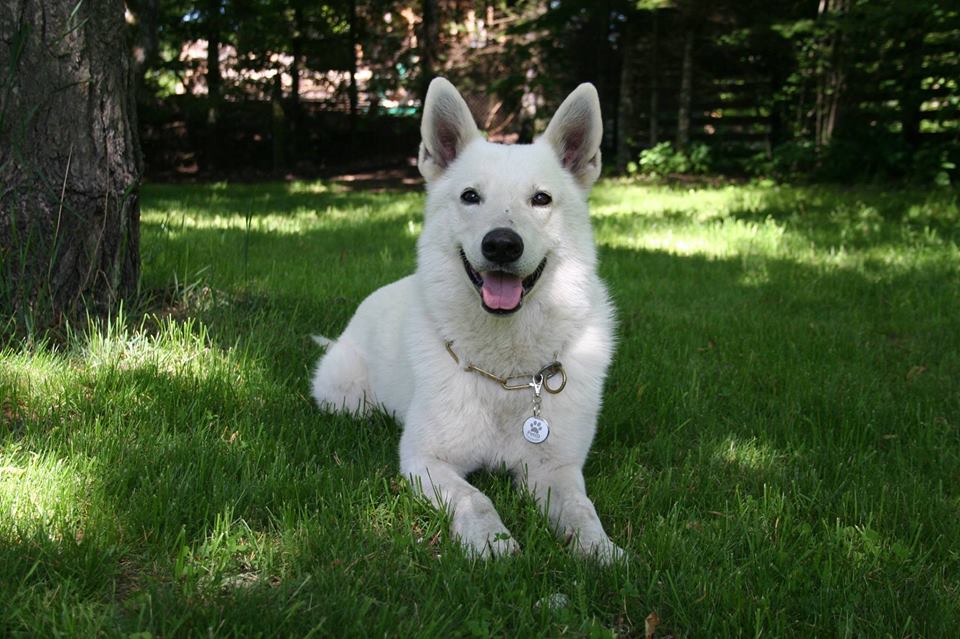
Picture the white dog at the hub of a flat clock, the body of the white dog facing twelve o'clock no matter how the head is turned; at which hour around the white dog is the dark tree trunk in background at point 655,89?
The dark tree trunk in background is roughly at 8 o'clock from the white dog.

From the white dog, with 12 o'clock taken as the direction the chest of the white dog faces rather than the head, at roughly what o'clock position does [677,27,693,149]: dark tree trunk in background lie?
The dark tree trunk in background is roughly at 8 o'clock from the white dog.

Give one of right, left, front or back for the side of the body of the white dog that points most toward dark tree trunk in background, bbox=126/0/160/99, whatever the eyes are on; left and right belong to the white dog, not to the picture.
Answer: back

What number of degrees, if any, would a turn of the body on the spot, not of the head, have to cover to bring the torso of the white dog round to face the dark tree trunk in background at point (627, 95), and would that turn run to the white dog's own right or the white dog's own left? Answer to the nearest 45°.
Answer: approximately 135° to the white dog's own left

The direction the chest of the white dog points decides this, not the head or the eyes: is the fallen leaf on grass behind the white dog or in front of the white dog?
in front

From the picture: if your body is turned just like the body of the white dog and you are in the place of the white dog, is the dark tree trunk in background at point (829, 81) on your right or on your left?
on your left

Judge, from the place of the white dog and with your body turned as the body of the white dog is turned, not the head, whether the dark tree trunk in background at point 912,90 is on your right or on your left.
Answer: on your left

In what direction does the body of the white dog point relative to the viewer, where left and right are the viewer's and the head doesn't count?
facing the viewer and to the right of the viewer

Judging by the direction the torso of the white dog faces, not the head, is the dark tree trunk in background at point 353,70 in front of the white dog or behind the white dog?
behind
